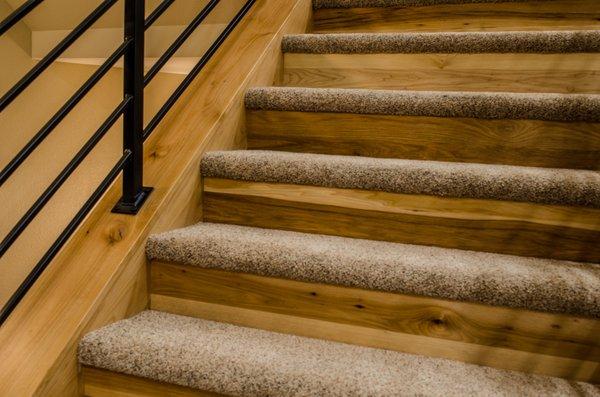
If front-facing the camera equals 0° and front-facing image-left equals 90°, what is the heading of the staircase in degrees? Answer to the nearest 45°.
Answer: approximately 45°
